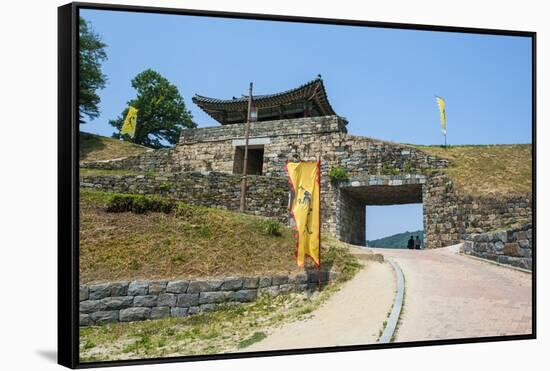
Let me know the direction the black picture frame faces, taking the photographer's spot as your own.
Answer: facing the viewer and to the right of the viewer
